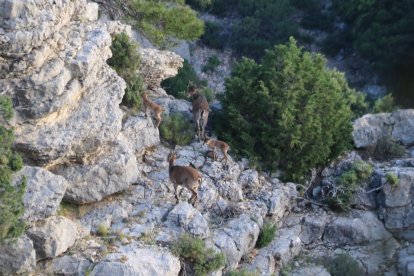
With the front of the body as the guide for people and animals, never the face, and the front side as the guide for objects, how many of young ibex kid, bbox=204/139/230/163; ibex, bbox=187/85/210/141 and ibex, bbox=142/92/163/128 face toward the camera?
0

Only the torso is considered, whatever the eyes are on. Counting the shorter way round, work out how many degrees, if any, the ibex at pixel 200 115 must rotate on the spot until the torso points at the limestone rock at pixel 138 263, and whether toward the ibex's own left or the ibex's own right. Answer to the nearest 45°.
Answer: approximately 135° to the ibex's own left

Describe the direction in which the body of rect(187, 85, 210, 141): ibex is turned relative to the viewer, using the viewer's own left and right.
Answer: facing away from the viewer and to the left of the viewer

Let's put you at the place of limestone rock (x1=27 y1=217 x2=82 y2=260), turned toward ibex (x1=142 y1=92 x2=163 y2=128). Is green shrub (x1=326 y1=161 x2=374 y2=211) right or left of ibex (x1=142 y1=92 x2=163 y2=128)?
right

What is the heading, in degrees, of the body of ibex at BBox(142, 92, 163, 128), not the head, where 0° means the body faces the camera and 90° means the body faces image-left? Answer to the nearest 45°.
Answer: approximately 135°

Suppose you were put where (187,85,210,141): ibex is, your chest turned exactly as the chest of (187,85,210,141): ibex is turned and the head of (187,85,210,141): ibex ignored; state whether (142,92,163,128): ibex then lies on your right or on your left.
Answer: on your left

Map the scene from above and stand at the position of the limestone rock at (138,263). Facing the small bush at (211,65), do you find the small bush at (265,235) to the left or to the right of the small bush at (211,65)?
right

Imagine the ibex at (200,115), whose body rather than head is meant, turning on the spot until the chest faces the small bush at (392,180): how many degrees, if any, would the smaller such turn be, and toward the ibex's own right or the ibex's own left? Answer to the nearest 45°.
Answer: approximately 135° to the ibex's own right

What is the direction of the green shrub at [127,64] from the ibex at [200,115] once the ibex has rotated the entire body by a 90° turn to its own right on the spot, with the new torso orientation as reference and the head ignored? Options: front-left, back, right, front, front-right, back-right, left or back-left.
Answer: back-left
